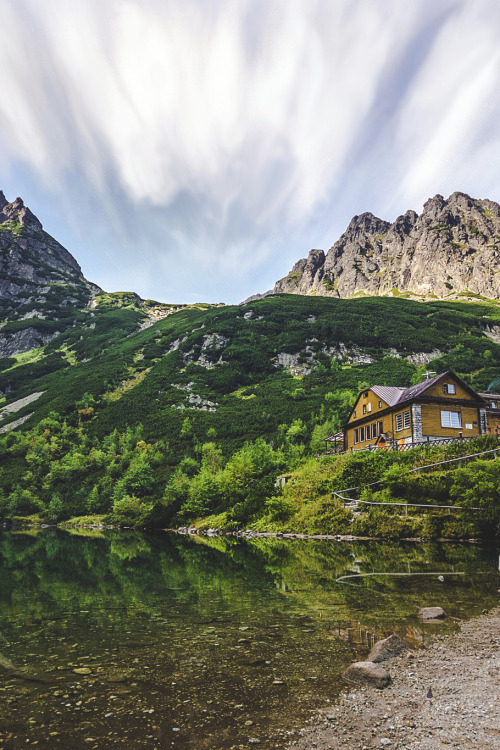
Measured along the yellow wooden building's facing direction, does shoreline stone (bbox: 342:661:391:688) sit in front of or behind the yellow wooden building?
in front
